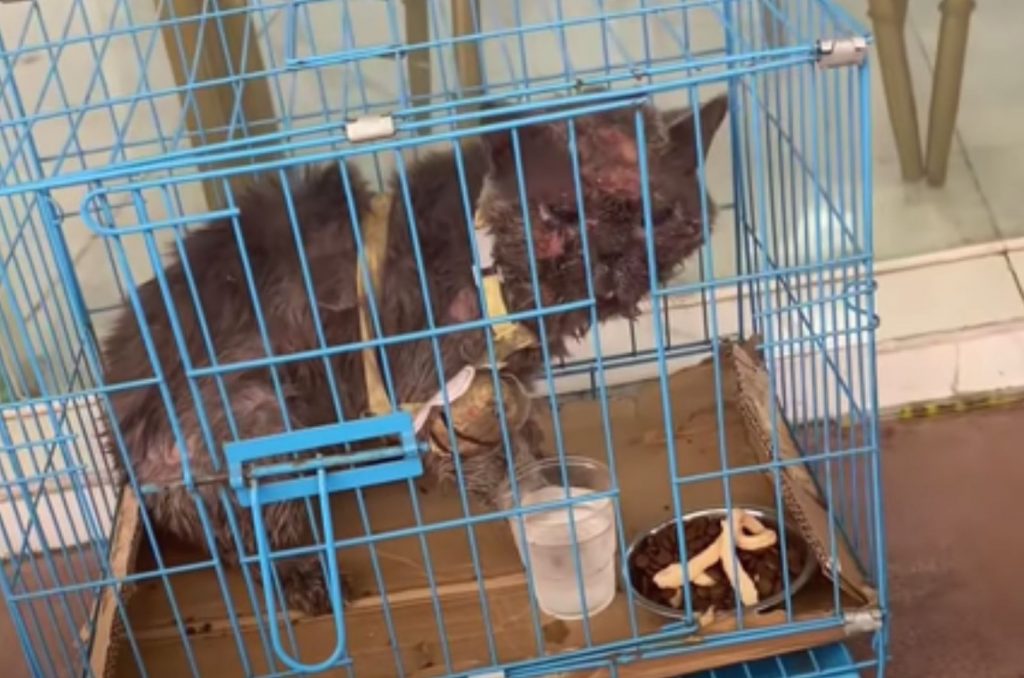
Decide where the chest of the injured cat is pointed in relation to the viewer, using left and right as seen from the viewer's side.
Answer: facing to the right of the viewer

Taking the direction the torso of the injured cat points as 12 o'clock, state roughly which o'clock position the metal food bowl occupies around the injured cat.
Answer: The metal food bowl is roughly at 1 o'clock from the injured cat.

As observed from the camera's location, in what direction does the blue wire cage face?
facing the viewer
